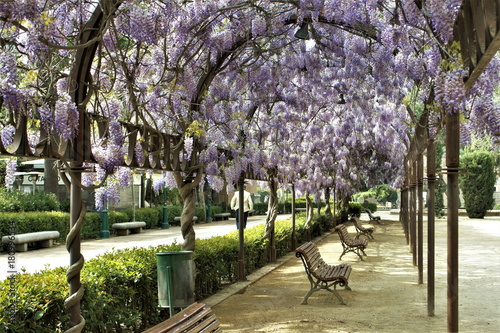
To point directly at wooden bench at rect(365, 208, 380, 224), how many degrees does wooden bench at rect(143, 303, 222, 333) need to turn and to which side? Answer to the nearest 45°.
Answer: approximately 135° to its left

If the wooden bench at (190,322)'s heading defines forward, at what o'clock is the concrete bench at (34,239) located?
The concrete bench is roughly at 7 o'clock from the wooden bench.

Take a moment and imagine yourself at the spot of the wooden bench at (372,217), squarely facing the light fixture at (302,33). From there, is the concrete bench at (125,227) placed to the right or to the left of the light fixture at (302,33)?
right

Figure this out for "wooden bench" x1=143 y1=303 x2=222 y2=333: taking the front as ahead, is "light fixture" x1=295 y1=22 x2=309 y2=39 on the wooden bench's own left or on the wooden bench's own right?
on the wooden bench's own left

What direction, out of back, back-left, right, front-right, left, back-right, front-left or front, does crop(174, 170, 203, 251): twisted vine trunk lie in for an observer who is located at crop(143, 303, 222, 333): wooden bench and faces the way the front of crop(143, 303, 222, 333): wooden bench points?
back-left

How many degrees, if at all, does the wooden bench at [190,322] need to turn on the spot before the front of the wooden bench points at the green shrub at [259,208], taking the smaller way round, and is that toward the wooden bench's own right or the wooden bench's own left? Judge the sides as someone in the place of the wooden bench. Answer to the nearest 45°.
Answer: approximately 135° to the wooden bench's own left

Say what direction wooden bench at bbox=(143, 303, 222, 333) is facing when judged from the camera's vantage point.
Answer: facing the viewer and to the right of the viewer

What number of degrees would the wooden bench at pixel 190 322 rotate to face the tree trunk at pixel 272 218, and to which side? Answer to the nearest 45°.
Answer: approximately 135° to its left

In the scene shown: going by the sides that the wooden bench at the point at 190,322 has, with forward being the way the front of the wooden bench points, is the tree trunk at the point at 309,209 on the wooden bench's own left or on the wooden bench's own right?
on the wooden bench's own left

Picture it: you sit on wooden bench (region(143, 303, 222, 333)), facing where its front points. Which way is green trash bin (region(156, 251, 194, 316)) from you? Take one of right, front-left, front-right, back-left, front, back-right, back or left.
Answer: back-left

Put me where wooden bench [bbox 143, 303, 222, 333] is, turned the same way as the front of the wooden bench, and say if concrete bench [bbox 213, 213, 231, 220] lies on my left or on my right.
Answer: on my left
